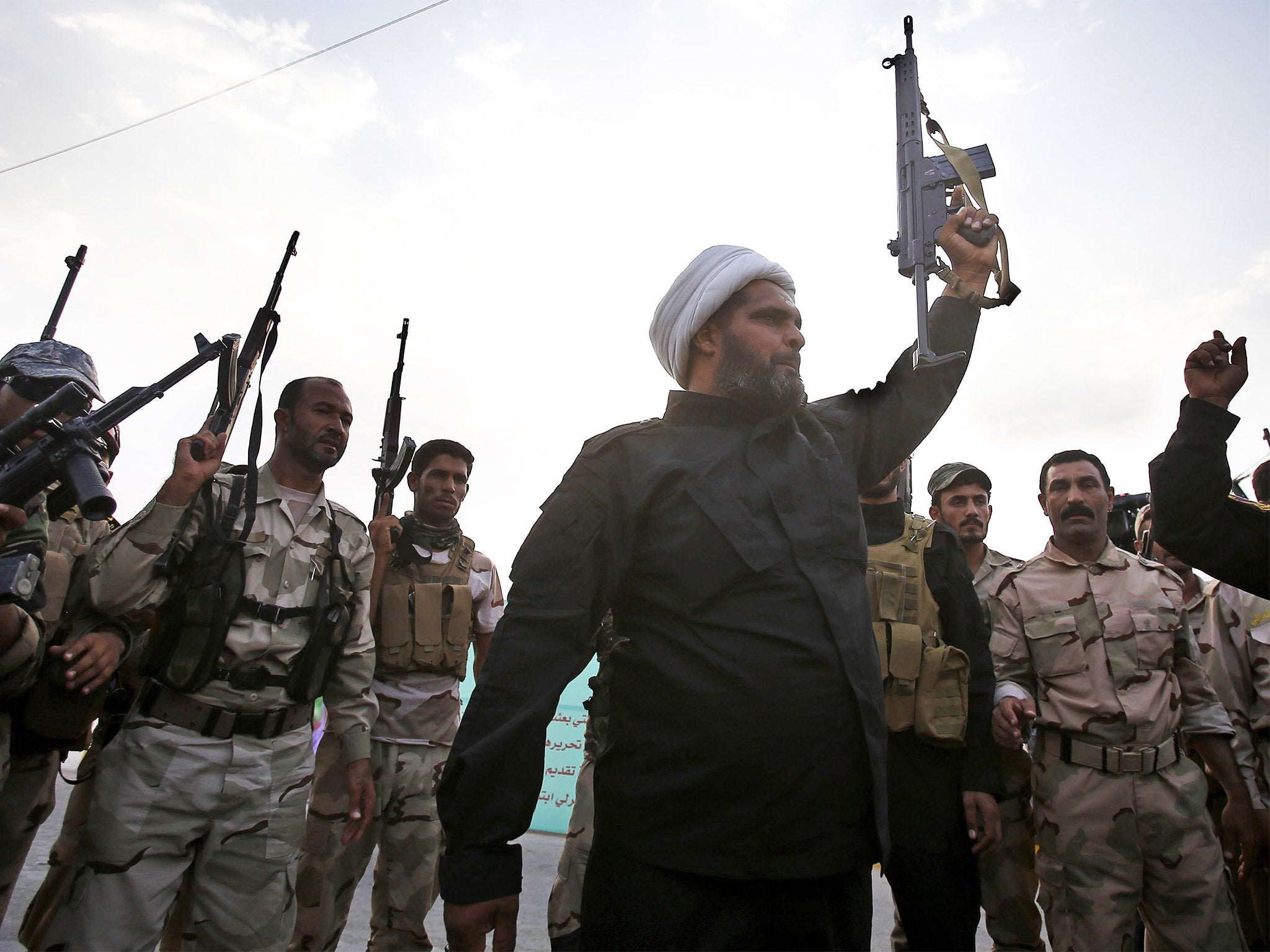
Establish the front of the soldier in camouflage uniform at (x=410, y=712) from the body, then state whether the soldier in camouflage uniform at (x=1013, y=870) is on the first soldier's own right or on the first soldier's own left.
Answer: on the first soldier's own left

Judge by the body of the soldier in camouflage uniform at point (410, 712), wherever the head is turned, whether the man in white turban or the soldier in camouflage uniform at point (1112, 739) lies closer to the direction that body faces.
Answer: the man in white turban

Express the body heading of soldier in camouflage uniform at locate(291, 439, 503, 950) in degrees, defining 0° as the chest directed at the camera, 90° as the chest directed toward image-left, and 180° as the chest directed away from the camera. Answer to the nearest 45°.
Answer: approximately 0°

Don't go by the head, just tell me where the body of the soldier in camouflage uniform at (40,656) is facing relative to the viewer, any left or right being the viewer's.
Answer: facing to the right of the viewer

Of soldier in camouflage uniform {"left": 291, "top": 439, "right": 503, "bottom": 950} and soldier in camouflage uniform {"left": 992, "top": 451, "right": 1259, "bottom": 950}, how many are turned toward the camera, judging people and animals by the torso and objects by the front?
2

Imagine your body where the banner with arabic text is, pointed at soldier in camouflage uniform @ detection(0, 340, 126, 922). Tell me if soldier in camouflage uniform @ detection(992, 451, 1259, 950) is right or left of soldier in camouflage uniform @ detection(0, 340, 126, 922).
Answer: left
